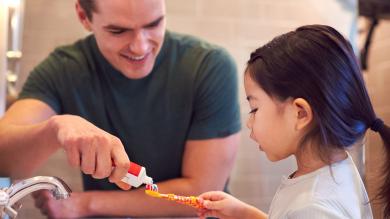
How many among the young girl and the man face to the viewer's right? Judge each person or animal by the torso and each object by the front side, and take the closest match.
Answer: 0

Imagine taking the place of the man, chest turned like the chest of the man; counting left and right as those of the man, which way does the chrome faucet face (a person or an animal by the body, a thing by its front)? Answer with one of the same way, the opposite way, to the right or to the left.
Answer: to the left

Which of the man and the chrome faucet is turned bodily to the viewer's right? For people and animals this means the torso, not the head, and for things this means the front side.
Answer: the chrome faucet

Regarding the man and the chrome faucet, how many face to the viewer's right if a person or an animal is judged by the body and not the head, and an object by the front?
1

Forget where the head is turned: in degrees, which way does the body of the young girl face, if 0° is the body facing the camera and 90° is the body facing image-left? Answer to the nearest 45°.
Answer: approximately 90°

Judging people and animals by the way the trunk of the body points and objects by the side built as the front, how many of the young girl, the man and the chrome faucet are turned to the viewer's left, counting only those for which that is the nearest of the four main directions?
1

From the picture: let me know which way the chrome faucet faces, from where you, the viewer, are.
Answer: facing to the right of the viewer

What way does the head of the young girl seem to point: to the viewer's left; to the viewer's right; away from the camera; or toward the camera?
to the viewer's left
